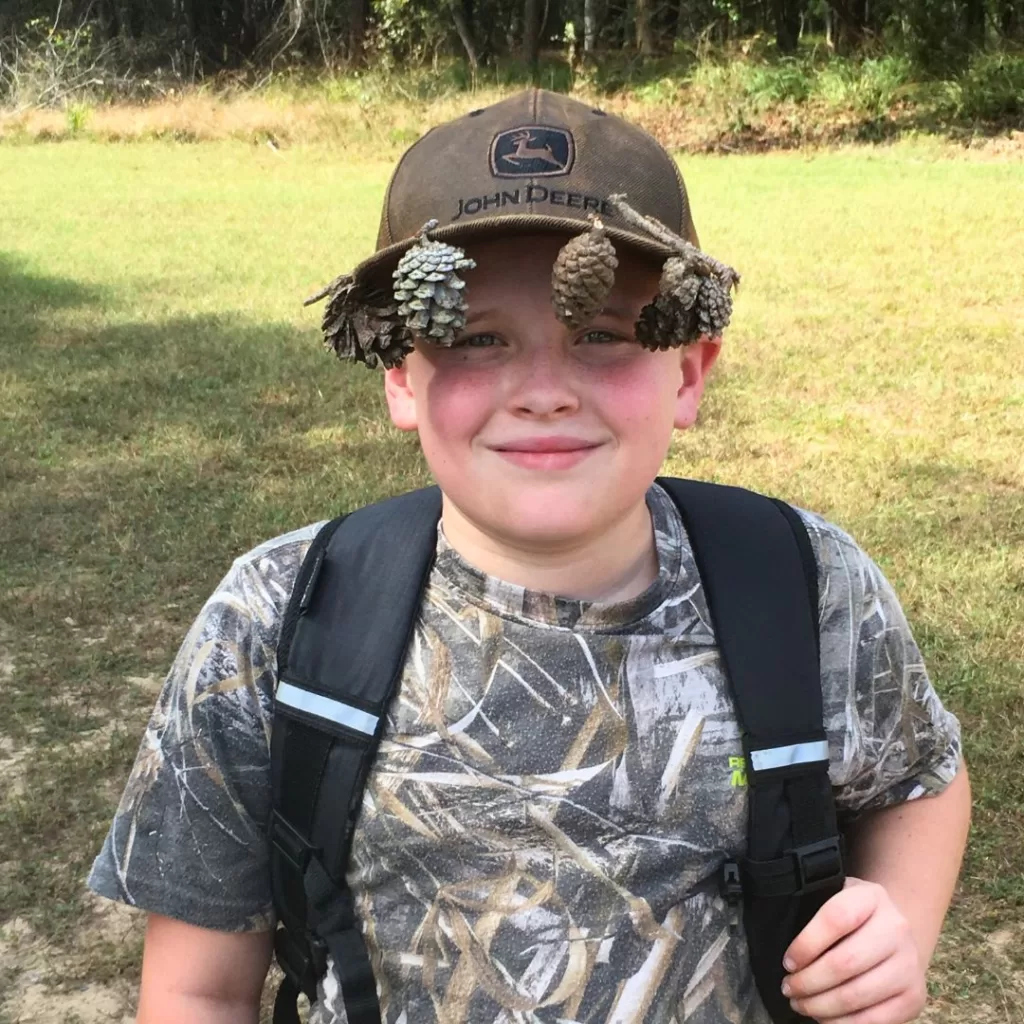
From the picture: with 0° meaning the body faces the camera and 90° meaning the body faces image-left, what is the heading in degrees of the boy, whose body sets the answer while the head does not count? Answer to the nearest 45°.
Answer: approximately 0°

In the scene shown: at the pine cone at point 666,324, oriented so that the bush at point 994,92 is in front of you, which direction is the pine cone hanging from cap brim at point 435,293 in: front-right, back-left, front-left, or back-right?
back-left

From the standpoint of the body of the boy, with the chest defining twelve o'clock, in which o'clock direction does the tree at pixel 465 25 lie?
The tree is roughly at 6 o'clock from the boy.

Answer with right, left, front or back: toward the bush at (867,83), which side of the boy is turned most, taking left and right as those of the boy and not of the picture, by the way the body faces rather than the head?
back
